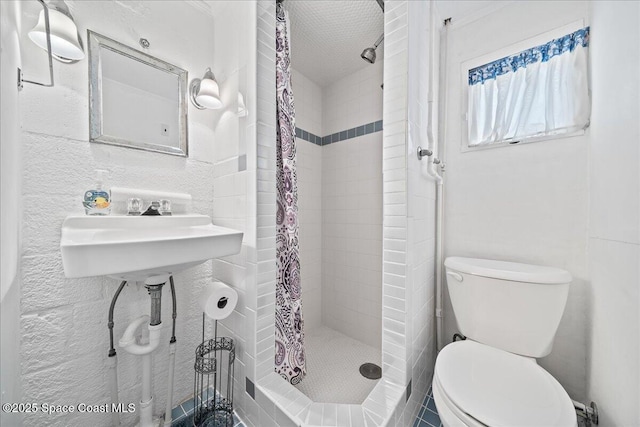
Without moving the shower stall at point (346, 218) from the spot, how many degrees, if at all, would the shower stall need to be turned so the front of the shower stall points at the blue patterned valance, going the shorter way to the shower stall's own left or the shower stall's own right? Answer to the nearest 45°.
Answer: approximately 90° to the shower stall's own left

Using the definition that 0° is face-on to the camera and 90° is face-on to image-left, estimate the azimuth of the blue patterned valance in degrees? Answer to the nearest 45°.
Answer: approximately 45°

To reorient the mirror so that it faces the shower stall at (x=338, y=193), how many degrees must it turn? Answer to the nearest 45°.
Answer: approximately 45° to its left

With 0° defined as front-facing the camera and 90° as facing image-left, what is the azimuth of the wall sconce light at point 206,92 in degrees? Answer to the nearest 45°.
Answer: approximately 315°

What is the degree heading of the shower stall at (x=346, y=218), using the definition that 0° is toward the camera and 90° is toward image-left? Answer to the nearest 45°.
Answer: approximately 0°
